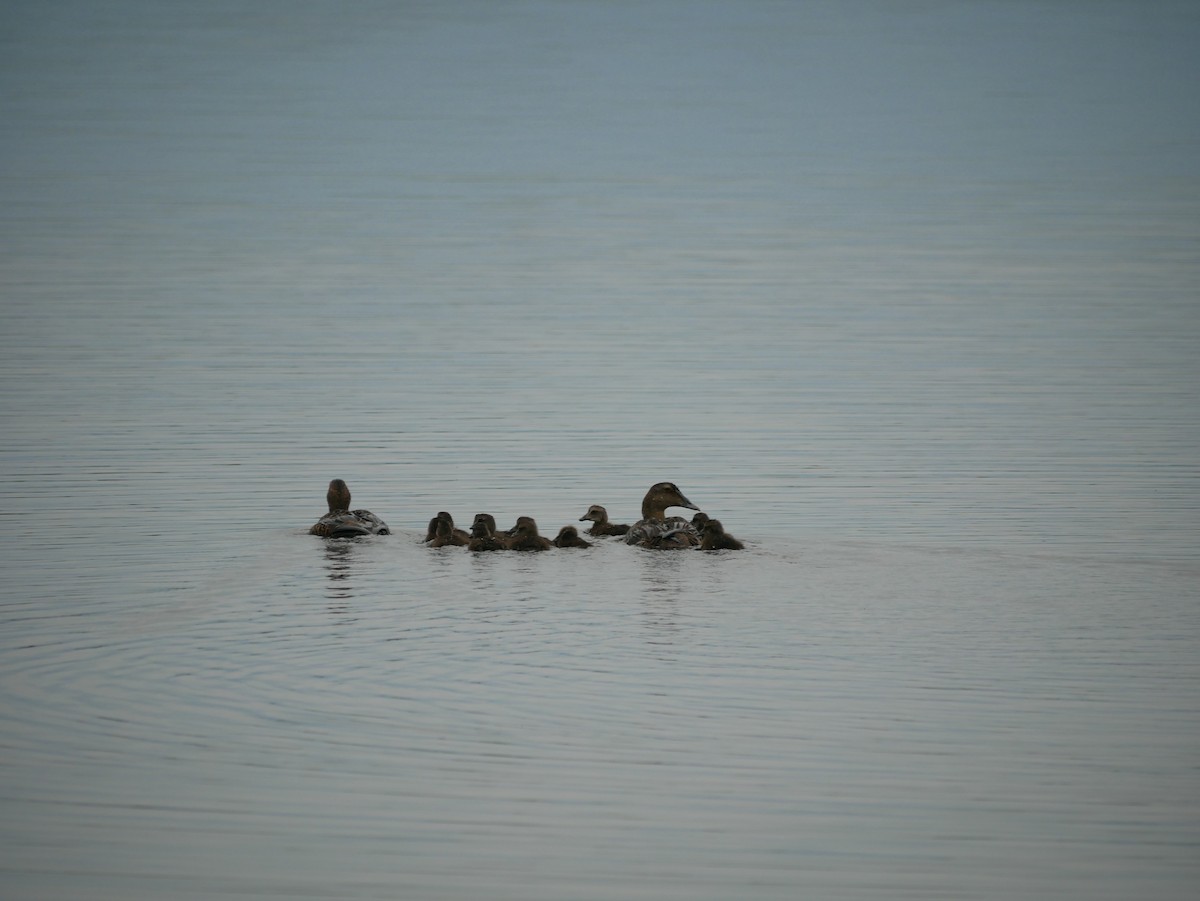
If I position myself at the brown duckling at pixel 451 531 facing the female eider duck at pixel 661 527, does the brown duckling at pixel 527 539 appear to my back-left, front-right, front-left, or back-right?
front-right

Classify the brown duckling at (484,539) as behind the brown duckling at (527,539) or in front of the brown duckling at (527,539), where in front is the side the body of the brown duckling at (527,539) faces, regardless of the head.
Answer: in front

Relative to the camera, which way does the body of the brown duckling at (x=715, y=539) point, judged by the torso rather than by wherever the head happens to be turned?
to the viewer's left

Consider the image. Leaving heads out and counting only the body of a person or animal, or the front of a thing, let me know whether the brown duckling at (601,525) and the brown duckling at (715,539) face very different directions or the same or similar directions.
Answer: same or similar directions

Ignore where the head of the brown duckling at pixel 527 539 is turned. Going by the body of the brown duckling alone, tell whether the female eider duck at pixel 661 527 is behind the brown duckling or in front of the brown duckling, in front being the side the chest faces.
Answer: behind

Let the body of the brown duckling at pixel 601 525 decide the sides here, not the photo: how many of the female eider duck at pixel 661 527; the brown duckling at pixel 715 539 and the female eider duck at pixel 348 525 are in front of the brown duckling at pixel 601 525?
1

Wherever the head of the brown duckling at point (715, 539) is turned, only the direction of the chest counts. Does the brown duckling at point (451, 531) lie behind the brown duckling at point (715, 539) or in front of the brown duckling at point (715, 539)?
in front

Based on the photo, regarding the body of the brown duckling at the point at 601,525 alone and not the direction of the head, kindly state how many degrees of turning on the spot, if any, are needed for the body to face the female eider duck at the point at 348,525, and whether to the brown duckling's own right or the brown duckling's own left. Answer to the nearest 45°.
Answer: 0° — it already faces it

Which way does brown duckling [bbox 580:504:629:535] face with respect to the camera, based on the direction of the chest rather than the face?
to the viewer's left
